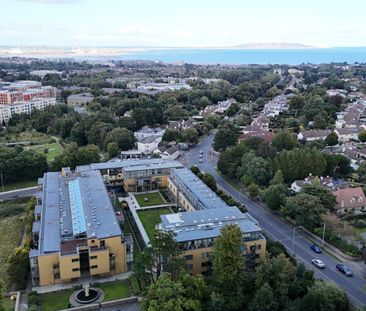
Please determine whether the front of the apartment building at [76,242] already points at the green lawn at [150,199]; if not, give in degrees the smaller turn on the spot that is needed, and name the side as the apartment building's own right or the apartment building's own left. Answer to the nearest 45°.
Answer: approximately 135° to the apartment building's own left

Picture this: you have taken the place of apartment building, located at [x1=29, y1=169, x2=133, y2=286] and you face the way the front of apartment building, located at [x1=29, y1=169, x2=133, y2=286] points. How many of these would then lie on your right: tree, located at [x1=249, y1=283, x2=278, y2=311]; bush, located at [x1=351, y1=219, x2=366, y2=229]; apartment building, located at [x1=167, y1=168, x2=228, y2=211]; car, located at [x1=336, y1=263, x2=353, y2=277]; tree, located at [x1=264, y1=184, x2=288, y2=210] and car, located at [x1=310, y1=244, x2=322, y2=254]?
0

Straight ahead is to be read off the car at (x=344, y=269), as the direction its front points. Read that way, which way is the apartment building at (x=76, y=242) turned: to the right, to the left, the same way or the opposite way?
the same way

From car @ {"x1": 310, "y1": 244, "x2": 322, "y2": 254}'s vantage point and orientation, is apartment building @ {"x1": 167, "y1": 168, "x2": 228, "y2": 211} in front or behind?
behind

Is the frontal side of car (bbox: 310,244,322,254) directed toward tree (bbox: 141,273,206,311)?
no

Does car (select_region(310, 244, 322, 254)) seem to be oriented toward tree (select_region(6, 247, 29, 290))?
no

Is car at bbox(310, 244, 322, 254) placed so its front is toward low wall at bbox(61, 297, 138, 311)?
no

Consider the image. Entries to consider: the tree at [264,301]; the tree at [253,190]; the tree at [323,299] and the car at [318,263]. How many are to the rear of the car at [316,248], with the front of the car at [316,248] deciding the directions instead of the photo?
1

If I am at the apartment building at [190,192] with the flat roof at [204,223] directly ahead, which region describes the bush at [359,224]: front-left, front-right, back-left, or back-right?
front-left

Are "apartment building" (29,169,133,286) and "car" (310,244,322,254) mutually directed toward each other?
no

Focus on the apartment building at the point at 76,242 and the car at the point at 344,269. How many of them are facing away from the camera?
0

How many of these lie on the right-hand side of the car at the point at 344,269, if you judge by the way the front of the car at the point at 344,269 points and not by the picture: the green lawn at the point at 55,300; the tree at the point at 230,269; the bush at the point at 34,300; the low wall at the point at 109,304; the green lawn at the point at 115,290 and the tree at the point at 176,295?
6

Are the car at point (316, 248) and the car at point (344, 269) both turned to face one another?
no

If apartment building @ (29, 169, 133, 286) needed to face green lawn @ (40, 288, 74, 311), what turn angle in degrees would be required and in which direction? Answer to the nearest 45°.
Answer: approximately 45° to its right

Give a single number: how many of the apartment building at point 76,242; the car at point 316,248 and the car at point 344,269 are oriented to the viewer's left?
0

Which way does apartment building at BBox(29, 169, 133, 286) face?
toward the camera

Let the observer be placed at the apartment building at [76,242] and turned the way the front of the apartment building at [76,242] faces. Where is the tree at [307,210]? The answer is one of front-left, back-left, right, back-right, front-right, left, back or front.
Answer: left

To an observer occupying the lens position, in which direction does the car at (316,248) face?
facing the viewer and to the right of the viewer

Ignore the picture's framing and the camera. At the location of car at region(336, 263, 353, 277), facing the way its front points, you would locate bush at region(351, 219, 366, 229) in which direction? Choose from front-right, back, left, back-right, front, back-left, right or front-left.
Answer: back-left

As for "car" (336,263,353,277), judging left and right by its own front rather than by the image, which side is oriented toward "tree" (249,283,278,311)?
right

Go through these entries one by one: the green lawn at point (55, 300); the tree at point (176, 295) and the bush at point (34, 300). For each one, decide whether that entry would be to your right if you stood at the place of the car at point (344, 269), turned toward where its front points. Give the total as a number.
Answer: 3

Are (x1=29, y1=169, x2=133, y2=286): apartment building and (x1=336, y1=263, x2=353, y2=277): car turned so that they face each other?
no
